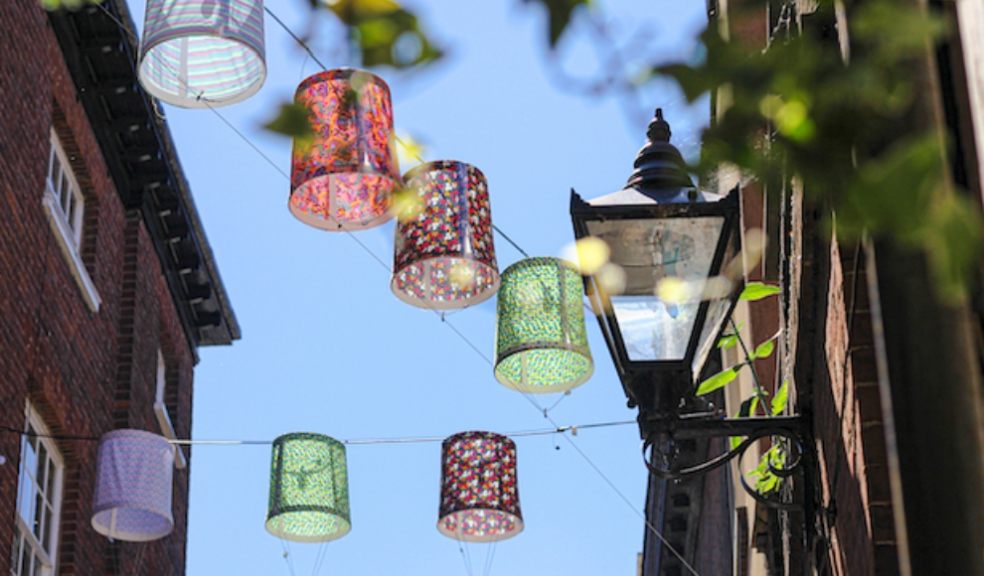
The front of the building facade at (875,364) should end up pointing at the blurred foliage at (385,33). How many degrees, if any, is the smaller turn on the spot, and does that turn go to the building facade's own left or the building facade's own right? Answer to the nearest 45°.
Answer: approximately 90° to the building facade's own left

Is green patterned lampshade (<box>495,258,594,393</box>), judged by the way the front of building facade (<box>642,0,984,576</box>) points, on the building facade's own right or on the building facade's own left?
on the building facade's own right

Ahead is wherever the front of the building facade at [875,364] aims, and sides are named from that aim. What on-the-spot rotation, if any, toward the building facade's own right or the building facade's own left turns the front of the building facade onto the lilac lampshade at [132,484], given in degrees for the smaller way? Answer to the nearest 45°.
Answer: approximately 45° to the building facade's own right

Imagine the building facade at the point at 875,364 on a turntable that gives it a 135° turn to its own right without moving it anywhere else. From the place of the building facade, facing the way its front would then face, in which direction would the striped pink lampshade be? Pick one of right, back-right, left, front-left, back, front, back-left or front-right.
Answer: left

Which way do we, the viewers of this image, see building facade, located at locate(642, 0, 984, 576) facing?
facing to the left of the viewer
